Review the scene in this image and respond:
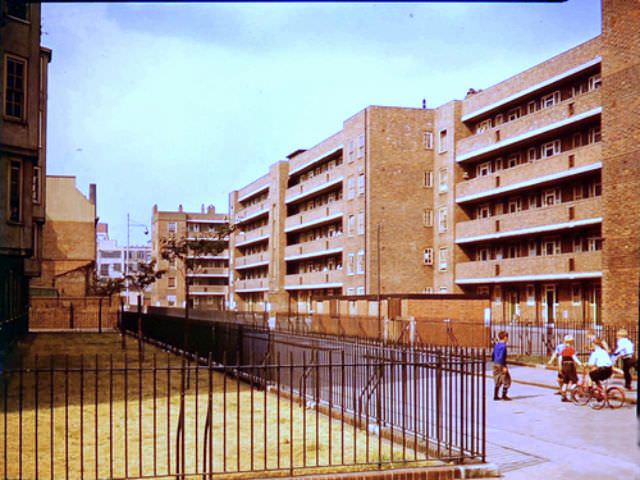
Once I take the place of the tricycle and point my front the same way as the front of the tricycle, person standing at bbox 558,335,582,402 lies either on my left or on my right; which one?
on my right

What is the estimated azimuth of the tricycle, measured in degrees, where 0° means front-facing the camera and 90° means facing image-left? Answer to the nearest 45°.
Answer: approximately 90°

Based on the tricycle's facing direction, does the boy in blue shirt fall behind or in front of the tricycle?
in front

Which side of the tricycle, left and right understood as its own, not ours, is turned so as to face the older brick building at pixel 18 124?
front

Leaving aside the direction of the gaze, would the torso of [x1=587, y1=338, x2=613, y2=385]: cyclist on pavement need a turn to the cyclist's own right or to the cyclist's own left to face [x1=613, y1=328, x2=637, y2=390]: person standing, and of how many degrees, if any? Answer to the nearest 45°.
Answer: approximately 135° to the cyclist's own right

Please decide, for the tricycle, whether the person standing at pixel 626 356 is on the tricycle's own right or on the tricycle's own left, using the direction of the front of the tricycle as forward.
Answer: on the tricycle's own right
